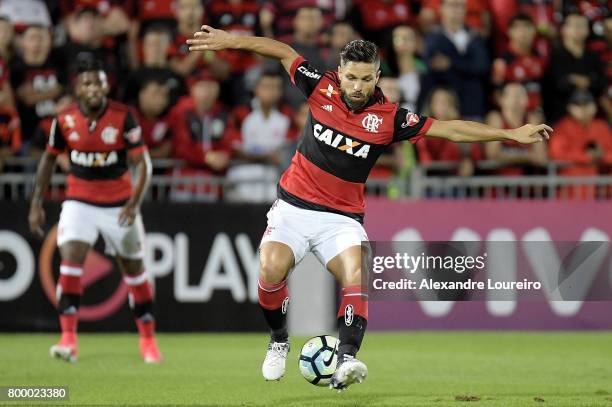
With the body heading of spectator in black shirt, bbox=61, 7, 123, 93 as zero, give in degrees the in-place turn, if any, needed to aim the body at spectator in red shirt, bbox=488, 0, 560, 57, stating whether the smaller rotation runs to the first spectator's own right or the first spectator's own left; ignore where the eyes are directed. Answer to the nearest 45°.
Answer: approximately 90° to the first spectator's own left

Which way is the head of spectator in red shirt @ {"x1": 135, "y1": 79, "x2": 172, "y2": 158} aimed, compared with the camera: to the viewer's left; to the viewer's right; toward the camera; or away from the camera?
toward the camera

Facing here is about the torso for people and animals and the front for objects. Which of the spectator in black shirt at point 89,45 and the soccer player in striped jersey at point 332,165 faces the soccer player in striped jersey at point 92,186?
the spectator in black shirt

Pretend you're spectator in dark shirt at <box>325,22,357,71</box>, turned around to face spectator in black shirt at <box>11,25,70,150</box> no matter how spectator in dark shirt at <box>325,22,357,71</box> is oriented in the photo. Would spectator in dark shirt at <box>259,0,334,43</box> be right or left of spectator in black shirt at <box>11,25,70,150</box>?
right

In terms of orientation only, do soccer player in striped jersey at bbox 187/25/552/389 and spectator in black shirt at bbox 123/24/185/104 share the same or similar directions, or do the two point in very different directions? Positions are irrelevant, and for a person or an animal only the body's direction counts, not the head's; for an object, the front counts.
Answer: same or similar directions

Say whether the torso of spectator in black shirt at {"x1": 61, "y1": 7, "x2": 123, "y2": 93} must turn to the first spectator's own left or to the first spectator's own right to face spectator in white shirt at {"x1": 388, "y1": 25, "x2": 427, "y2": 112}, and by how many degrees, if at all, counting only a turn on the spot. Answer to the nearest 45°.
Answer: approximately 90° to the first spectator's own left

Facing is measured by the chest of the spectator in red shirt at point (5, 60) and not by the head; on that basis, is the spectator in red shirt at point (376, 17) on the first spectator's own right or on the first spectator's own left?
on the first spectator's own left

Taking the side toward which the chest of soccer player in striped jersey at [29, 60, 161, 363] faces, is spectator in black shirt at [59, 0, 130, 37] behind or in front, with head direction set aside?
behind

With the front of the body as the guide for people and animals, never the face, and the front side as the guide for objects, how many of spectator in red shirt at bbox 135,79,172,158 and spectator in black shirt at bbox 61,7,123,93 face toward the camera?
2

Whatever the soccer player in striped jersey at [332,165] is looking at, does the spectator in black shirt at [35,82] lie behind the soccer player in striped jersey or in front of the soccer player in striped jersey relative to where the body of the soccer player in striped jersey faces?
behind

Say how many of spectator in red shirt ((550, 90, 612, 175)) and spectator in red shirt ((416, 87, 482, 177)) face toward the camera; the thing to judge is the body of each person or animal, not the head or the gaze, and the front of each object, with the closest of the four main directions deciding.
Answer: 2

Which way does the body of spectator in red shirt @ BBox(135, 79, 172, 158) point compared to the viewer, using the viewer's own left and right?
facing the viewer

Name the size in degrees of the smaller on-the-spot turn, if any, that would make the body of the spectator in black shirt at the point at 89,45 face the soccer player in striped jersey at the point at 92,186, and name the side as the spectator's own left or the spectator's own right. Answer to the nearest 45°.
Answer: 0° — they already face them

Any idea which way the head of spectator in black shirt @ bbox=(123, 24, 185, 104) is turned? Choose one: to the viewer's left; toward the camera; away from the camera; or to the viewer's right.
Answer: toward the camera

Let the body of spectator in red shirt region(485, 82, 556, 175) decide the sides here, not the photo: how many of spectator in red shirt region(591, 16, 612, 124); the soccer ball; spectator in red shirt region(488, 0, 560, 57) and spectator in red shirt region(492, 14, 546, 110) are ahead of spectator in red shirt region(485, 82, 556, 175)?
1

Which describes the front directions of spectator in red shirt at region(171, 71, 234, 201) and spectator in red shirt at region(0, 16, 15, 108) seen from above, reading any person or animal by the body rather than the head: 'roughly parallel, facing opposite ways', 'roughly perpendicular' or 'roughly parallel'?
roughly parallel

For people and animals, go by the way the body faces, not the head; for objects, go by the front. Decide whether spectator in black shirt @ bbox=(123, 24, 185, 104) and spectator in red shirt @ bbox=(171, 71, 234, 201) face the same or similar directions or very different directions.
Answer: same or similar directions

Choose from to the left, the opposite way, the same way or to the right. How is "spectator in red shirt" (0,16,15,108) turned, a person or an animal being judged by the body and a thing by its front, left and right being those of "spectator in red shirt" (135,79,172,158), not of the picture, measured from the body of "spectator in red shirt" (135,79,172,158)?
the same way

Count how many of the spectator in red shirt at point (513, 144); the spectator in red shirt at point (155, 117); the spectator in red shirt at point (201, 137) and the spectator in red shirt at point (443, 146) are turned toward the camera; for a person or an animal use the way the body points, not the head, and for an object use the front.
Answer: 4

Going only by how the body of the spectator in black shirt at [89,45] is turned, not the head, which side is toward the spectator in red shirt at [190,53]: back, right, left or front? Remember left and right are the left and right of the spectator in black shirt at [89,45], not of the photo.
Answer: left

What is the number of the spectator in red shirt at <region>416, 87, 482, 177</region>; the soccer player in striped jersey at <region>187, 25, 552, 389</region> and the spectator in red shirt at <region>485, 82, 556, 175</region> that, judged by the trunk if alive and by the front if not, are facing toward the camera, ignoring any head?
3

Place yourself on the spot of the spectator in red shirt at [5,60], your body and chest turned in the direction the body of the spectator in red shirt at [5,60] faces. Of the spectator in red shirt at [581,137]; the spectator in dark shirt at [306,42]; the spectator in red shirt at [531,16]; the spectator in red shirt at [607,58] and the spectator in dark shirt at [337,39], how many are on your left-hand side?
5

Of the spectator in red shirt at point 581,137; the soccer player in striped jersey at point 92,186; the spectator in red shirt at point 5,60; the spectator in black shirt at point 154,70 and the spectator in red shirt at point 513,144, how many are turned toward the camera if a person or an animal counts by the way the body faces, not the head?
5
